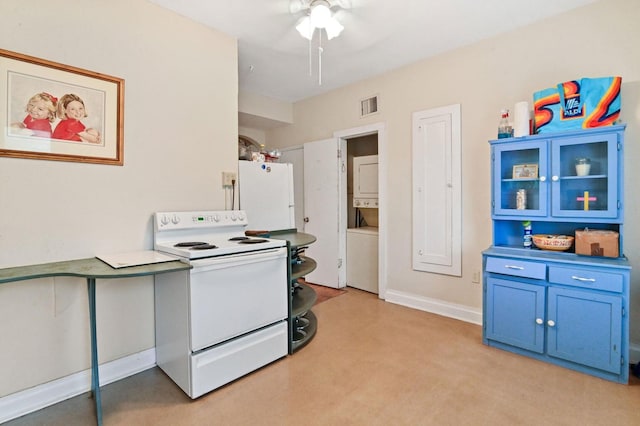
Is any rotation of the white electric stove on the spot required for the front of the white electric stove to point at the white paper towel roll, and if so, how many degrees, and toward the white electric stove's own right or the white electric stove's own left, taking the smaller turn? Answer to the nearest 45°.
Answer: approximately 45° to the white electric stove's own left

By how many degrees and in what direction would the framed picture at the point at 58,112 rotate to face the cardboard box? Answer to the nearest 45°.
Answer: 0° — it already faces it

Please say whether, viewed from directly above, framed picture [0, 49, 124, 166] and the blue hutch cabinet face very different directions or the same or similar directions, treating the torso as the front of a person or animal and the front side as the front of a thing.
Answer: very different directions

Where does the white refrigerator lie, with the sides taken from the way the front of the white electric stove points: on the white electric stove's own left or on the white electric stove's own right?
on the white electric stove's own left

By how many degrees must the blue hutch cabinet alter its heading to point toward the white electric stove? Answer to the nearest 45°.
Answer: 0° — it already faces it

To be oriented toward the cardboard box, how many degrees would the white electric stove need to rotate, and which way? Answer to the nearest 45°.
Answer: approximately 45° to its left

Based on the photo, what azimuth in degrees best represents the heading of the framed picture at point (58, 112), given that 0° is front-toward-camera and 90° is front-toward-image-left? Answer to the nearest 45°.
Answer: approximately 315°
